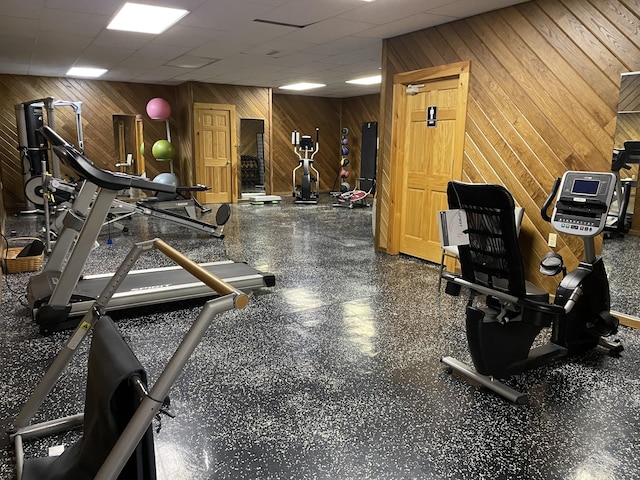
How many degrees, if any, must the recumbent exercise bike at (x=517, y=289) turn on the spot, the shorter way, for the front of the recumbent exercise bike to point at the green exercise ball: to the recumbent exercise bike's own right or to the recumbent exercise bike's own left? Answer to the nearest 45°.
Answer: approximately 90° to the recumbent exercise bike's own left

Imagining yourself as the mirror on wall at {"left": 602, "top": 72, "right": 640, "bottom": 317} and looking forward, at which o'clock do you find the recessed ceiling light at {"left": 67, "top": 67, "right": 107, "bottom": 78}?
The recessed ceiling light is roughly at 2 o'clock from the mirror on wall.

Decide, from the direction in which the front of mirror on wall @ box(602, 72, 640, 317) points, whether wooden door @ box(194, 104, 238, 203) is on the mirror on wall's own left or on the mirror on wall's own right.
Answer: on the mirror on wall's own right

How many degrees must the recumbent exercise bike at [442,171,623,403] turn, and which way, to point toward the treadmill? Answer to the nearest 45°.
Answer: approximately 135° to its left

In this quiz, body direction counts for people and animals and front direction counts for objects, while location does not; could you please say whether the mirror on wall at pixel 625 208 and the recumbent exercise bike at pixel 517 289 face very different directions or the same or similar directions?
very different directions

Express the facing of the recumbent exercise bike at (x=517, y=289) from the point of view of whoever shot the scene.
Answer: facing away from the viewer and to the right of the viewer

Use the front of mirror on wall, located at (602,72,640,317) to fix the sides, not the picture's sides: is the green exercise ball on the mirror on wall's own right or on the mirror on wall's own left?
on the mirror on wall's own right

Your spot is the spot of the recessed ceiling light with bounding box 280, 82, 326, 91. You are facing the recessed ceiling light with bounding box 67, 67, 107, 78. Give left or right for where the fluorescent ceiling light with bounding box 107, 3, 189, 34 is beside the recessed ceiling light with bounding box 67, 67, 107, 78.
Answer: left

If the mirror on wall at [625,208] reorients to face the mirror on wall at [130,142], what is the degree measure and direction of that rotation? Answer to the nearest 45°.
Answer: approximately 45° to its right

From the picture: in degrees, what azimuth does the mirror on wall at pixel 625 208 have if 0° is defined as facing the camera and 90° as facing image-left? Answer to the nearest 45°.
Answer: approximately 45°

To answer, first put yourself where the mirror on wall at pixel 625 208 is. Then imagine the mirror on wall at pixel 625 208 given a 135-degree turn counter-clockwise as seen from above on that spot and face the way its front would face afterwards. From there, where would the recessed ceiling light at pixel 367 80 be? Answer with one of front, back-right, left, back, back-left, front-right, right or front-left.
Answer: back-left

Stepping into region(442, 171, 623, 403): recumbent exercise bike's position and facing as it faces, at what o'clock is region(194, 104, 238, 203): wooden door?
The wooden door is roughly at 9 o'clock from the recumbent exercise bike.

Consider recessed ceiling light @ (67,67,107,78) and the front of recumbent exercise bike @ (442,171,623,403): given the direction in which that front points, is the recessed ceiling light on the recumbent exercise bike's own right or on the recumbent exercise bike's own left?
on the recumbent exercise bike's own left
